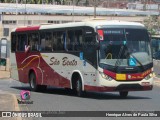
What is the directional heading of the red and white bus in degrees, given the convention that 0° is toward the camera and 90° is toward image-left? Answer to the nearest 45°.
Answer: approximately 315°
